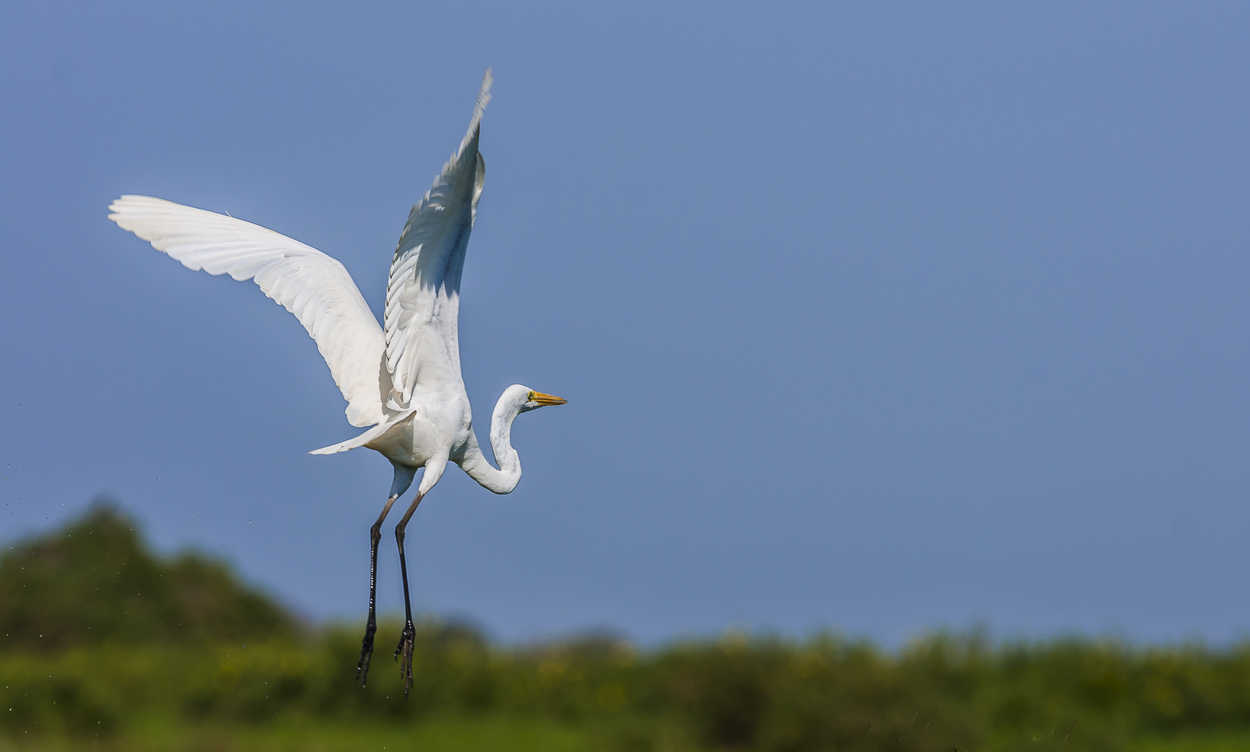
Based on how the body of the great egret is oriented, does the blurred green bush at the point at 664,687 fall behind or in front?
in front

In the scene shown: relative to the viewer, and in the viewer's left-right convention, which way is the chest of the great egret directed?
facing away from the viewer and to the right of the viewer
